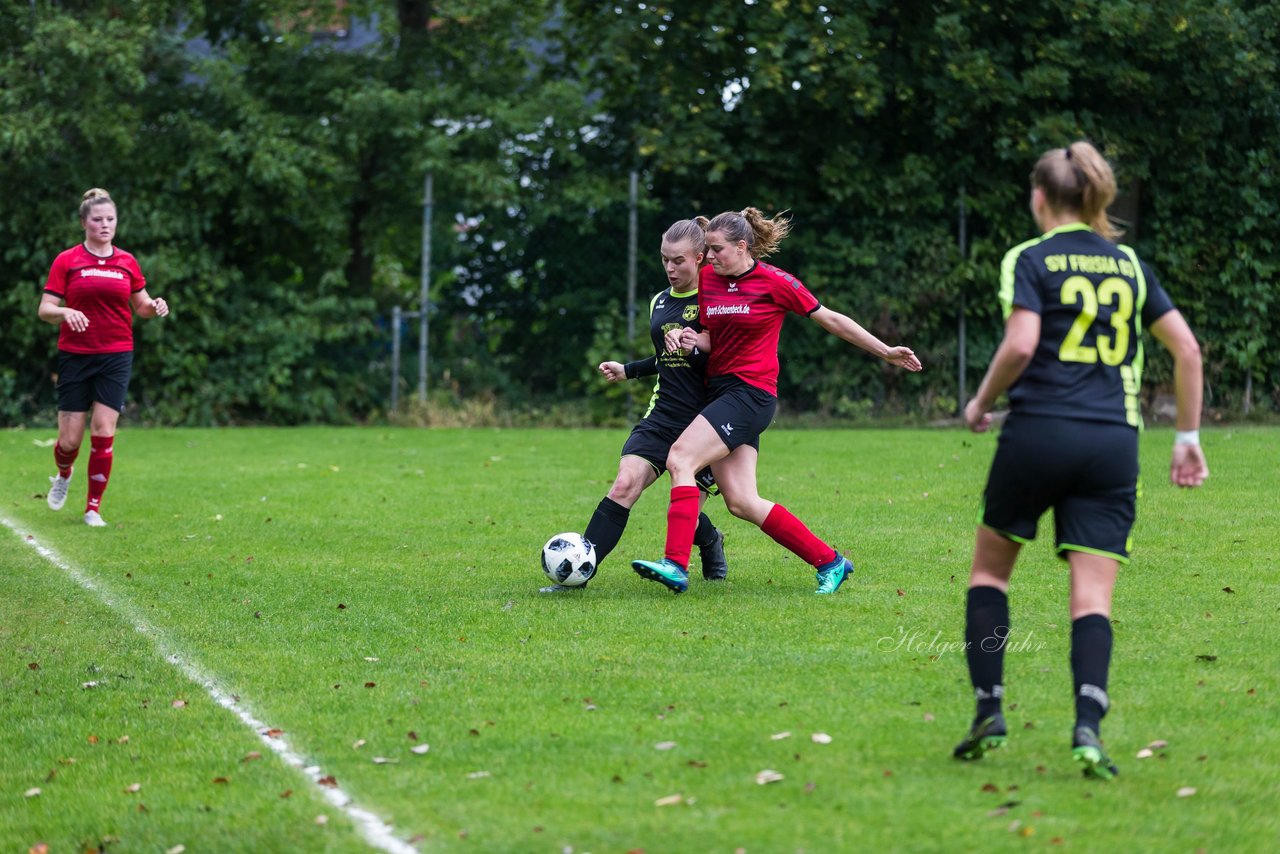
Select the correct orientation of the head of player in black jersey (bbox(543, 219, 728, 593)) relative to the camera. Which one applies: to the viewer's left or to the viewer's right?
to the viewer's left

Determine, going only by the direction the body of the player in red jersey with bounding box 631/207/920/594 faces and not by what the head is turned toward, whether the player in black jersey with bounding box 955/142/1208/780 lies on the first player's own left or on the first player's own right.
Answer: on the first player's own left

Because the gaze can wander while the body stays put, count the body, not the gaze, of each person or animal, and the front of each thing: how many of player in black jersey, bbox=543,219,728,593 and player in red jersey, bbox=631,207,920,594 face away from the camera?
0

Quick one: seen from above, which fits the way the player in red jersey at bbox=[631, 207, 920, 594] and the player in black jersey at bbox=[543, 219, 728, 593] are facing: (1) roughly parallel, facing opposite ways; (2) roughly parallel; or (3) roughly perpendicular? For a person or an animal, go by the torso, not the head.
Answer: roughly parallel

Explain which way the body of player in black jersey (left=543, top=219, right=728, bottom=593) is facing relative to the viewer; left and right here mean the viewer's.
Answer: facing the viewer and to the left of the viewer

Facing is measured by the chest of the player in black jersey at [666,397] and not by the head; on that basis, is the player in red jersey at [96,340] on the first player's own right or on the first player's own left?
on the first player's own right

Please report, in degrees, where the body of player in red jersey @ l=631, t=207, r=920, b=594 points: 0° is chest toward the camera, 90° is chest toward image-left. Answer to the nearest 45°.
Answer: approximately 45°
